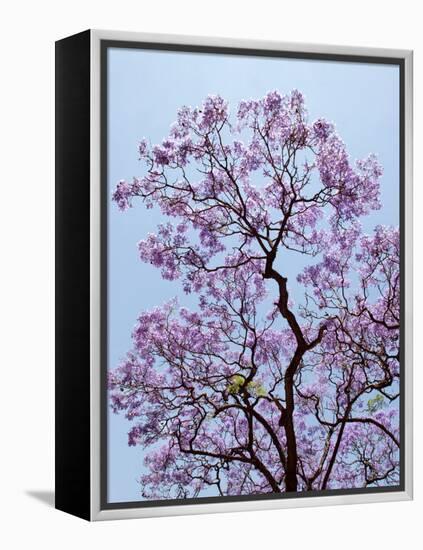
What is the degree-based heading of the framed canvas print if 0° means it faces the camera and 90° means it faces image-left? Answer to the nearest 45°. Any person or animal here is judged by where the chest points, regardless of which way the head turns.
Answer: approximately 315°
